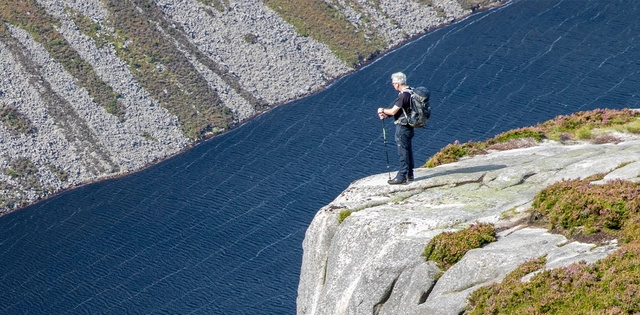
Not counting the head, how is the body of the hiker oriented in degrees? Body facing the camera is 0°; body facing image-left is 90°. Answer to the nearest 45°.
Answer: approximately 90°

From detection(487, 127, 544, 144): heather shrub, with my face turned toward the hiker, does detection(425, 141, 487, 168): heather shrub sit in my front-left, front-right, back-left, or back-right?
front-right

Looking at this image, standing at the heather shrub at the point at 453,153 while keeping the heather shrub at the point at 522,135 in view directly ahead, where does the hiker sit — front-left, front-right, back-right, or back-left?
back-right

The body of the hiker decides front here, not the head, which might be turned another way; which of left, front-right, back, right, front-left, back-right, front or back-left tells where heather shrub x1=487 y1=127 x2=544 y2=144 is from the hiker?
back-right

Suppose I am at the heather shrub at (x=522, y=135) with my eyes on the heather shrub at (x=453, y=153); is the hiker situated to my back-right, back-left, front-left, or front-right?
front-left

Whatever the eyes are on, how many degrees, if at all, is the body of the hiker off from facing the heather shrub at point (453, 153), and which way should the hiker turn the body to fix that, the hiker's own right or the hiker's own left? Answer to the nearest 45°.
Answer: approximately 135° to the hiker's own right

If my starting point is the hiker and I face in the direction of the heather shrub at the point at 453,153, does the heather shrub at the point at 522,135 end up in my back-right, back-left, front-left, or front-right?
front-right
